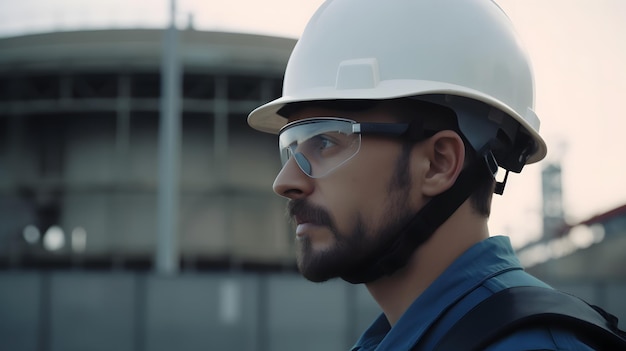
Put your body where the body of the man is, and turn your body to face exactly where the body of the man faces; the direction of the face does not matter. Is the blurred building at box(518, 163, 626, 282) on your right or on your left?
on your right

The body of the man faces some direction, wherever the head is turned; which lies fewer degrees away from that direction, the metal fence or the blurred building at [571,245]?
the metal fence

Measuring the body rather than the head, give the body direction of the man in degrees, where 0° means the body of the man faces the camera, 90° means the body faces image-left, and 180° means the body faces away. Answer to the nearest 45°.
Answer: approximately 90°

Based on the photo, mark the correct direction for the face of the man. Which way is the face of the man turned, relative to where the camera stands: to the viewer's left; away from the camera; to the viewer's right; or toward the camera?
to the viewer's left

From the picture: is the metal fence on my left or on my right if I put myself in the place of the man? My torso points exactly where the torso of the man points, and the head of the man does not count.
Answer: on my right

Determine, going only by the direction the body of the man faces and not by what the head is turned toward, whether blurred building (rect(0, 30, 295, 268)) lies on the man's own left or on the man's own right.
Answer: on the man's own right
